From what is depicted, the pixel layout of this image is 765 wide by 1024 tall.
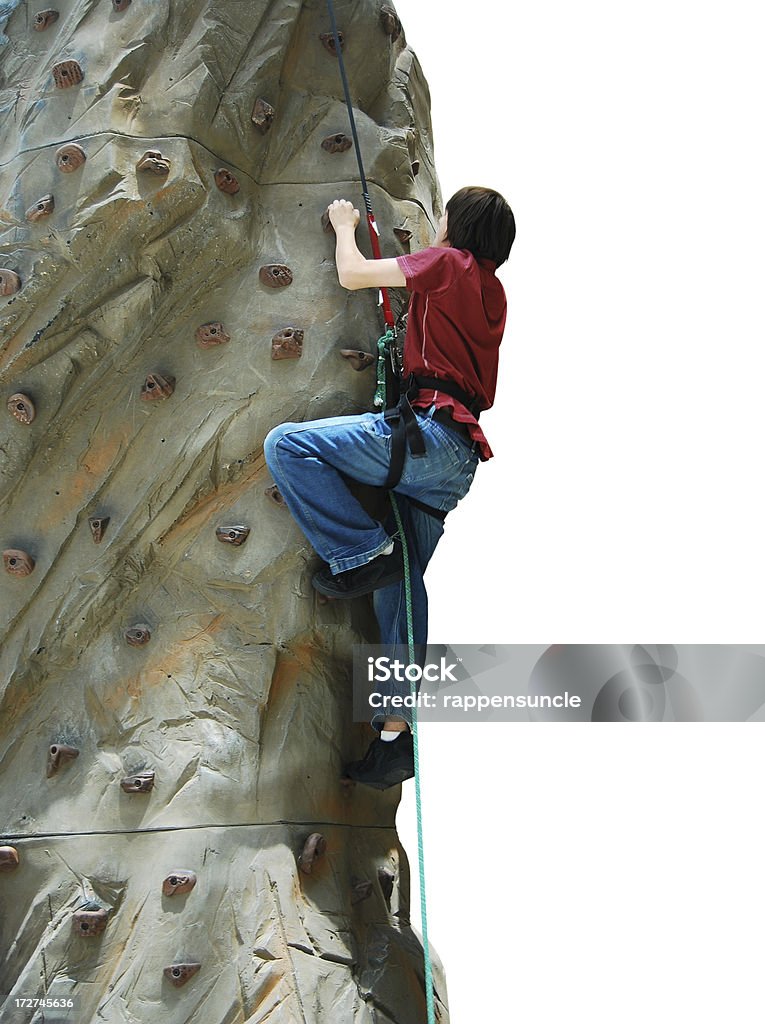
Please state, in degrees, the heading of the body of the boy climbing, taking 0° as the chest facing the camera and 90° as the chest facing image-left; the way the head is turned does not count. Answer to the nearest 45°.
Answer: approximately 135°

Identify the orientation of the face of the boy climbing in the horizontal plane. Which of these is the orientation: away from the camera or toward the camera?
away from the camera
